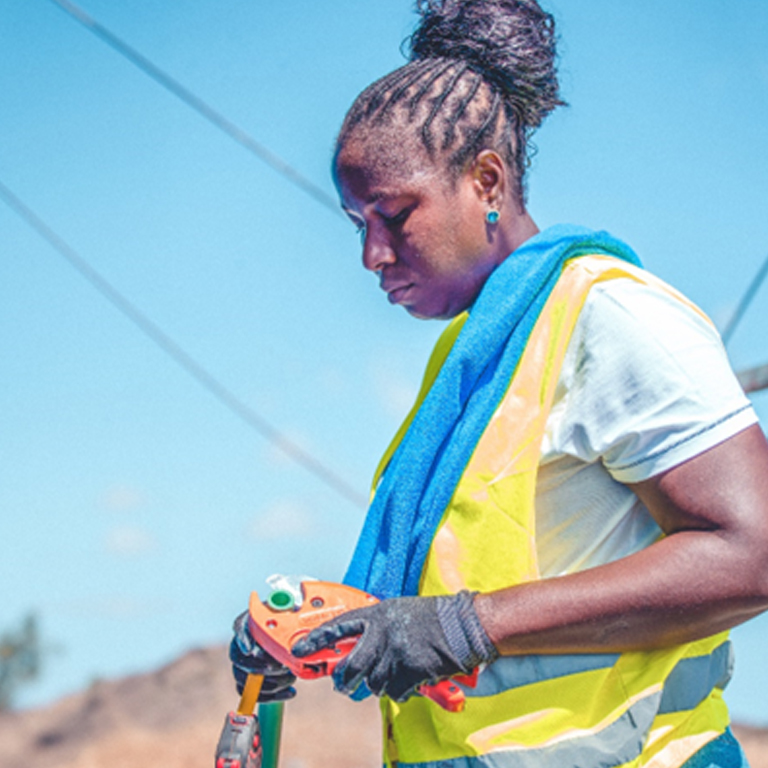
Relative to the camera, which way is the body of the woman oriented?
to the viewer's left

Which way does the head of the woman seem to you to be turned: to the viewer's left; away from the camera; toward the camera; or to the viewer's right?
to the viewer's left
